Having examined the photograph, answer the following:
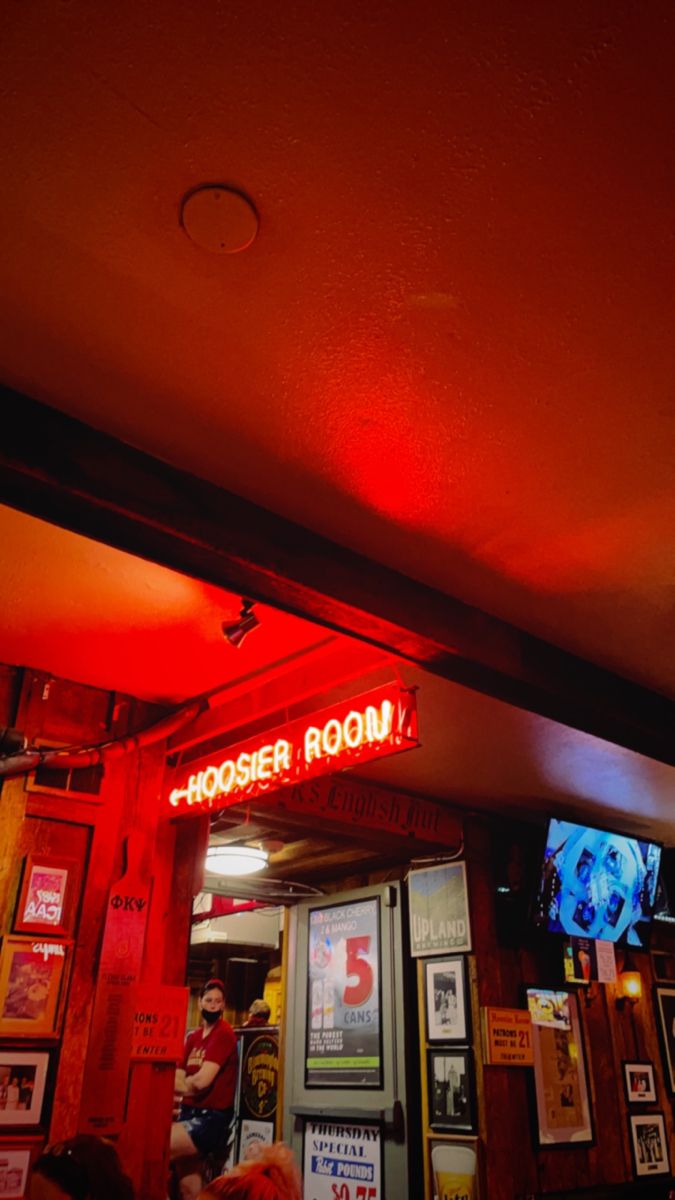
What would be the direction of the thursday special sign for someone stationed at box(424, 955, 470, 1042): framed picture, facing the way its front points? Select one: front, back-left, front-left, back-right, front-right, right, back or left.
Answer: back-right

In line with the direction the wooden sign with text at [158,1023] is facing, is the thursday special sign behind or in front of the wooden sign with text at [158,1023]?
behind

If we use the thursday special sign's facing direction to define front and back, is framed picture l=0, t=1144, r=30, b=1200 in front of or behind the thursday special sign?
in front

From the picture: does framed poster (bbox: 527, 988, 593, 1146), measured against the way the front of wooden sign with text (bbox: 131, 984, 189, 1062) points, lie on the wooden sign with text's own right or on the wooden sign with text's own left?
on the wooden sign with text's own left

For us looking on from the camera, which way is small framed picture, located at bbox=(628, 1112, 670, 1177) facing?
facing the viewer

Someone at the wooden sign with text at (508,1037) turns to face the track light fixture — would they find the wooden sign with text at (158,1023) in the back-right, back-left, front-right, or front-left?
front-right

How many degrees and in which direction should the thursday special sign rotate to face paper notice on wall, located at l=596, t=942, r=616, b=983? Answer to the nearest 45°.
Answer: approximately 90° to its left

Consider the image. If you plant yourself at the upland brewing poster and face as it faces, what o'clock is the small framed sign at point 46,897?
The small framed sign is roughly at 1 o'clock from the upland brewing poster.

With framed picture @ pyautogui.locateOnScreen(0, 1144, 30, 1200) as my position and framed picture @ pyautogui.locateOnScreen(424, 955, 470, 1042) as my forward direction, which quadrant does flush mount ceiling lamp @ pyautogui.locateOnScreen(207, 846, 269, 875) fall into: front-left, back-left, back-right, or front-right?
front-left

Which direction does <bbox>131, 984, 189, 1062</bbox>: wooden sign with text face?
toward the camera
